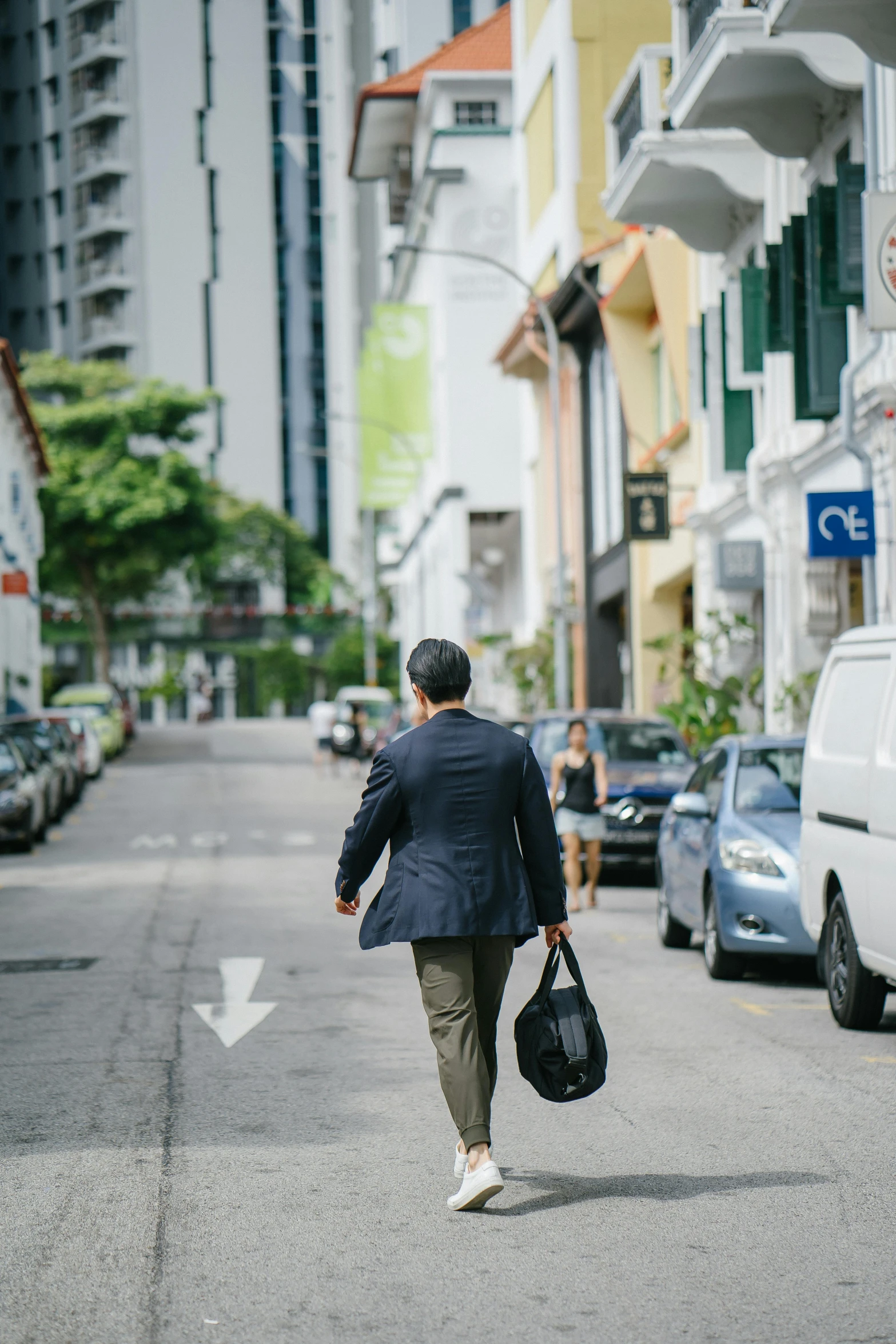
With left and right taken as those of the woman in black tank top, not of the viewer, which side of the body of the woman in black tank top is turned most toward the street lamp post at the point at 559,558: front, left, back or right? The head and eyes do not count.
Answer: back

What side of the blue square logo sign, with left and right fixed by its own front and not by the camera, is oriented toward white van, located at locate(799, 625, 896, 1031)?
front

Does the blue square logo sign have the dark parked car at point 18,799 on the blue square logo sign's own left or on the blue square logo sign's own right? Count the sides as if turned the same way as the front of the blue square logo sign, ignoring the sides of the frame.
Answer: on the blue square logo sign's own right

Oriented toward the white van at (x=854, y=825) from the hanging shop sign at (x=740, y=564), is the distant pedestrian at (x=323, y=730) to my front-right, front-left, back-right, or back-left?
back-right

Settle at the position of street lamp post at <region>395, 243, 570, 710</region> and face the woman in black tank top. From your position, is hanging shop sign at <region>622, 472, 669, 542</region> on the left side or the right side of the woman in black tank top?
left

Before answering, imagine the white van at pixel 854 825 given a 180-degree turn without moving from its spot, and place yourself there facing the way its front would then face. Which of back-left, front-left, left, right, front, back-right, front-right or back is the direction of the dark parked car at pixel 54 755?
front

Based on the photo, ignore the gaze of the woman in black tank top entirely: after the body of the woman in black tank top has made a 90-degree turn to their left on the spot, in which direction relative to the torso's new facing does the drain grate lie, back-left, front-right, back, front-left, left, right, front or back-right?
back-right

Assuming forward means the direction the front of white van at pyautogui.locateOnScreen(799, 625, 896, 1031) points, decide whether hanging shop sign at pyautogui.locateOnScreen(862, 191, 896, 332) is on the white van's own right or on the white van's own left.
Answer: on the white van's own left

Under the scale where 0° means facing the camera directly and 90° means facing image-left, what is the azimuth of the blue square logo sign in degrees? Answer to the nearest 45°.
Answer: approximately 0°

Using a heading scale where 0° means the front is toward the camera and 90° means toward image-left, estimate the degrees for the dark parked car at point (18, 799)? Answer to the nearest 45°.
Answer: approximately 0°

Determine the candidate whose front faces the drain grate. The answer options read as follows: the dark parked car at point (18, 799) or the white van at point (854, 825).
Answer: the dark parked car

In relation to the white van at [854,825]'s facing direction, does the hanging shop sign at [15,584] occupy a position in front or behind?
behind

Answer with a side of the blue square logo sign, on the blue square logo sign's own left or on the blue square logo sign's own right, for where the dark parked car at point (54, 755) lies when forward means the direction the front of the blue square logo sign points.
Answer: on the blue square logo sign's own right

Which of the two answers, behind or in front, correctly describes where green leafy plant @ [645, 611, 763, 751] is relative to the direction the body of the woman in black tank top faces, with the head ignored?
behind

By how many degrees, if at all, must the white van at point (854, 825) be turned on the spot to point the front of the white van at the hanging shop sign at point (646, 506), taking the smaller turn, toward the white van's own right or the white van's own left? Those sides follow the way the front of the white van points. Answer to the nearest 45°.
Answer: approximately 135° to the white van's own left
